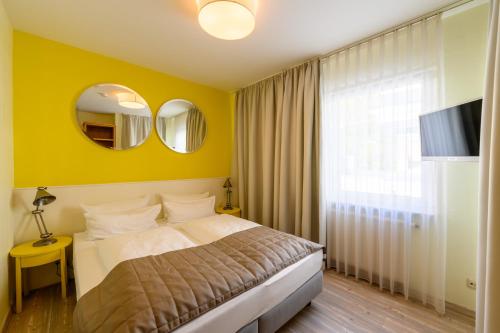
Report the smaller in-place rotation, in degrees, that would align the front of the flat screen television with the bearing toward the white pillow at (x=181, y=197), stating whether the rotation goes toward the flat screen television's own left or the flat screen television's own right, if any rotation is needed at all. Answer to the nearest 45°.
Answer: approximately 45° to the flat screen television's own right

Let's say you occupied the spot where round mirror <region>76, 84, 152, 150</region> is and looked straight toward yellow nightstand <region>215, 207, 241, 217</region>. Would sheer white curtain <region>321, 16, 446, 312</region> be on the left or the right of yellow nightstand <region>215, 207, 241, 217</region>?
right

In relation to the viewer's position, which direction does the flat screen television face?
facing the viewer and to the left of the viewer

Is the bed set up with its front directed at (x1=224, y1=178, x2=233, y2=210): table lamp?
no

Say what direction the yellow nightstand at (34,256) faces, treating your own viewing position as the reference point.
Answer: facing the viewer and to the right of the viewer

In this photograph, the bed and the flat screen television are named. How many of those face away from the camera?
0

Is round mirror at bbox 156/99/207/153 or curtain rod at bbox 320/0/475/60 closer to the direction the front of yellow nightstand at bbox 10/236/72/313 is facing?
the curtain rod

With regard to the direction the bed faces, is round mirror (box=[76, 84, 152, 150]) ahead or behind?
behind

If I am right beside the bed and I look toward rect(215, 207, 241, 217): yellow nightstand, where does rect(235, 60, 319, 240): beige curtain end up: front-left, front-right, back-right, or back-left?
front-right

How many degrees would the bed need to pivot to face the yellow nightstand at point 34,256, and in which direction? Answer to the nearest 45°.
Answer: approximately 180°

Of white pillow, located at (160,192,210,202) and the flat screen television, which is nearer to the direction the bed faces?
the flat screen television

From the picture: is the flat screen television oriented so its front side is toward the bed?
yes
